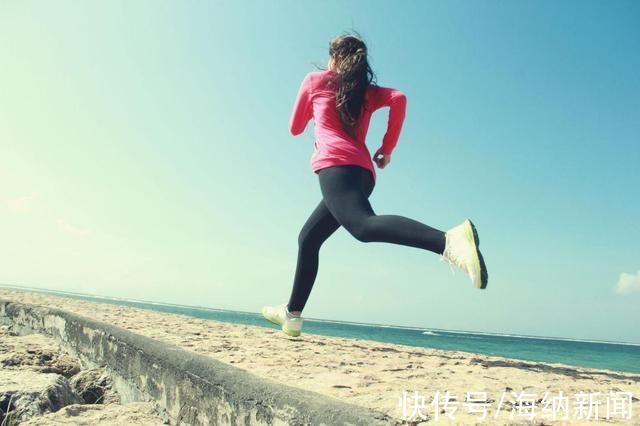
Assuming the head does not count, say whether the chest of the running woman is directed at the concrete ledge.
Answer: no

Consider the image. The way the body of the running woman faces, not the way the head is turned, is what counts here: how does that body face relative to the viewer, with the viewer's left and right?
facing away from the viewer and to the left of the viewer
